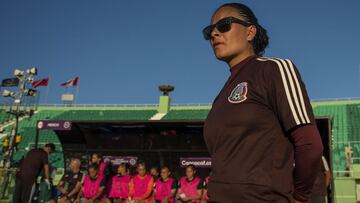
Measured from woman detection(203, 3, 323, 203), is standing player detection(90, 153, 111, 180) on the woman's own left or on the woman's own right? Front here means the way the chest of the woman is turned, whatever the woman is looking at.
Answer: on the woman's own right

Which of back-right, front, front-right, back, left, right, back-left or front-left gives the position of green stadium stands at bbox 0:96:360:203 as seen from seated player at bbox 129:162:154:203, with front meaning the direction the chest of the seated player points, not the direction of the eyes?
back

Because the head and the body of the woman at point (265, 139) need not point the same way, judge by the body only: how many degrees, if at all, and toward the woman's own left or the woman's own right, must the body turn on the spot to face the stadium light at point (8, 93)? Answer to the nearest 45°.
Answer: approximately 90° to the woman's own right

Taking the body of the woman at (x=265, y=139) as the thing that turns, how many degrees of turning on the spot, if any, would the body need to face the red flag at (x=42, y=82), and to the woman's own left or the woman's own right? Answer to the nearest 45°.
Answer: approximately 90° to the woman's own right

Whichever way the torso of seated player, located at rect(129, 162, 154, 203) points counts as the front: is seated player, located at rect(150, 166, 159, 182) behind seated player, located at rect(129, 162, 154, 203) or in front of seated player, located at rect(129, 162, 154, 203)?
behind

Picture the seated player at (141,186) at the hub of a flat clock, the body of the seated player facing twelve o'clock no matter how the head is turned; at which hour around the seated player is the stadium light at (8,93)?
The stadium light is roughly at 5 o'clock from the seated player.

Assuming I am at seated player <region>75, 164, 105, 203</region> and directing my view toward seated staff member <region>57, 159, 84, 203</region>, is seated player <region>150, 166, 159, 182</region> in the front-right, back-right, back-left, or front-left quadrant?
back-right

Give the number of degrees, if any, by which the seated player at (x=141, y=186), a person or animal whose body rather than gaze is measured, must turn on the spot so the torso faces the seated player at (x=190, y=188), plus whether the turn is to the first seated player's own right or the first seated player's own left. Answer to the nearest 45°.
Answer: approximately 90° to the first seated player's own left

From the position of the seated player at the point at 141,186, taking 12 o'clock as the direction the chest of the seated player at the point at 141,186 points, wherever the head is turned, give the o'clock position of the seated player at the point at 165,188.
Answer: the seated player at the point at 165,188 is roughly at 9 o'clock from the seated player at the point at 141,186.

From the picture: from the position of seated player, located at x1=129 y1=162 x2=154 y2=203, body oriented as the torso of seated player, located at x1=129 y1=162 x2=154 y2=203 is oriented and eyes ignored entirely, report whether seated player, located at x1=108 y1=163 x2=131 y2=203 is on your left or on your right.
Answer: on your right

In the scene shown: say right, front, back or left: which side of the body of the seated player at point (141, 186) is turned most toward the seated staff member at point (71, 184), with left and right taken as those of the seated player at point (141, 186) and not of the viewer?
right

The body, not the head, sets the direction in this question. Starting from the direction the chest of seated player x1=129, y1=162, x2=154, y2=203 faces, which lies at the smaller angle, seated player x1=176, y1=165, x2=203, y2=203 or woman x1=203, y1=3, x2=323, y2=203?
the woman

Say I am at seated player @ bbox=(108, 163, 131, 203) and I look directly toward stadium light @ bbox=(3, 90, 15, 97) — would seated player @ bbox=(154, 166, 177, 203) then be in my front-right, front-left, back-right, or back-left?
back-right

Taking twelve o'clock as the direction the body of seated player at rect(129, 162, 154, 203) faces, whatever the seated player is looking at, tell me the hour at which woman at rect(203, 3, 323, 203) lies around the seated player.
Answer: The woman is roughly at 12 o'clock from the seated player.
